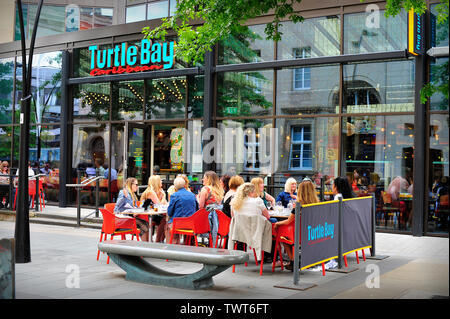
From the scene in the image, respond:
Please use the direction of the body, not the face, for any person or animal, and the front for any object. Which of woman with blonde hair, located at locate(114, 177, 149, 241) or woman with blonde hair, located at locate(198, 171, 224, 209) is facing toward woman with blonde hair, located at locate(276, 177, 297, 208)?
woman with blonde hair, located at locate(114, 177, 149, 241)

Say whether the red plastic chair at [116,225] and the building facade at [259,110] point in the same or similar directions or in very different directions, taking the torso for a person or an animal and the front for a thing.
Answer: very different directions

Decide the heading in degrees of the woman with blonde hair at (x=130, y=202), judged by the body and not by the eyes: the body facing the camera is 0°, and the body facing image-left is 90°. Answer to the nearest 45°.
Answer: approximately 270°

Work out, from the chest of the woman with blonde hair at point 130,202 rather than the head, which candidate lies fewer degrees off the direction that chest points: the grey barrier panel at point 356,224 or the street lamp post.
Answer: the grey barrier panel

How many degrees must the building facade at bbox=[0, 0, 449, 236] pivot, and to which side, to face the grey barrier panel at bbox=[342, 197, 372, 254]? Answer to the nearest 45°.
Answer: approximately 45° to its left

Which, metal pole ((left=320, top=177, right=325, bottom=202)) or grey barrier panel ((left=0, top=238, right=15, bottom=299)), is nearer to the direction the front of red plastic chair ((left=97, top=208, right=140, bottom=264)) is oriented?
the metal pole

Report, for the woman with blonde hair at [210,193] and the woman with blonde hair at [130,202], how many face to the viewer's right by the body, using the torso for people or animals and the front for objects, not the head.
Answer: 1

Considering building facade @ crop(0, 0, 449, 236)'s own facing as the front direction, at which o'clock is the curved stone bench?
The curved stone bench is roughly at 11 o'clock from the building facade.

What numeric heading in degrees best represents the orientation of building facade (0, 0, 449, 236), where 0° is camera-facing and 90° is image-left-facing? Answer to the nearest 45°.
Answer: approximately 45°

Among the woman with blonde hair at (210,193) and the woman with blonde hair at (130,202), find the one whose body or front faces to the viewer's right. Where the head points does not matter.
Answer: the woman with blonde hair at (130,202)
